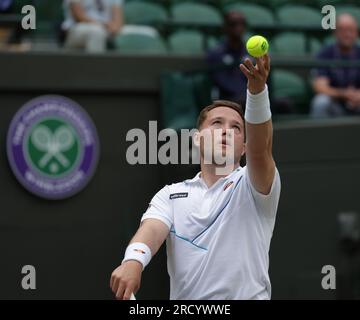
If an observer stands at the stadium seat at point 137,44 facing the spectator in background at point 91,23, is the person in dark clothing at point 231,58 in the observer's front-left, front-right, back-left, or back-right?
back-left

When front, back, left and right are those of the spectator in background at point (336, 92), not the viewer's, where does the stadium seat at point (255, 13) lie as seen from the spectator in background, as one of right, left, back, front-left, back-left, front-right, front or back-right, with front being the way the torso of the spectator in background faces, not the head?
back-right

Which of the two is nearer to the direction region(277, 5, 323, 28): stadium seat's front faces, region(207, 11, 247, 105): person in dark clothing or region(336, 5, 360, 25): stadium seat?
the person in dark clothing

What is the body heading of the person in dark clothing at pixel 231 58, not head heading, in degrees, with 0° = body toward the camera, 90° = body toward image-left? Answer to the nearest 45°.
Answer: approximately 0°

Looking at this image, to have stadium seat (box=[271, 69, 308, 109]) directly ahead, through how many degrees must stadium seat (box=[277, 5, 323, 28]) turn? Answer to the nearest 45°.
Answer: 0° — it already faces it

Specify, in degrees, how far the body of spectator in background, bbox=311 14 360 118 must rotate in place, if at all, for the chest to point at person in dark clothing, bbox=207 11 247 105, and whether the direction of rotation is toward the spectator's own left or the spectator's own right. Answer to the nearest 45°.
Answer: approximately 90° to the spectator's own right

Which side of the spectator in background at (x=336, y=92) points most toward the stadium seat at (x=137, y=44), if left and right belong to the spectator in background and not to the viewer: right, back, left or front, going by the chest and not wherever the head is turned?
right

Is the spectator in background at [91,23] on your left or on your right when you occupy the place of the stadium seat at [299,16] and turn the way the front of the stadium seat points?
on your right
